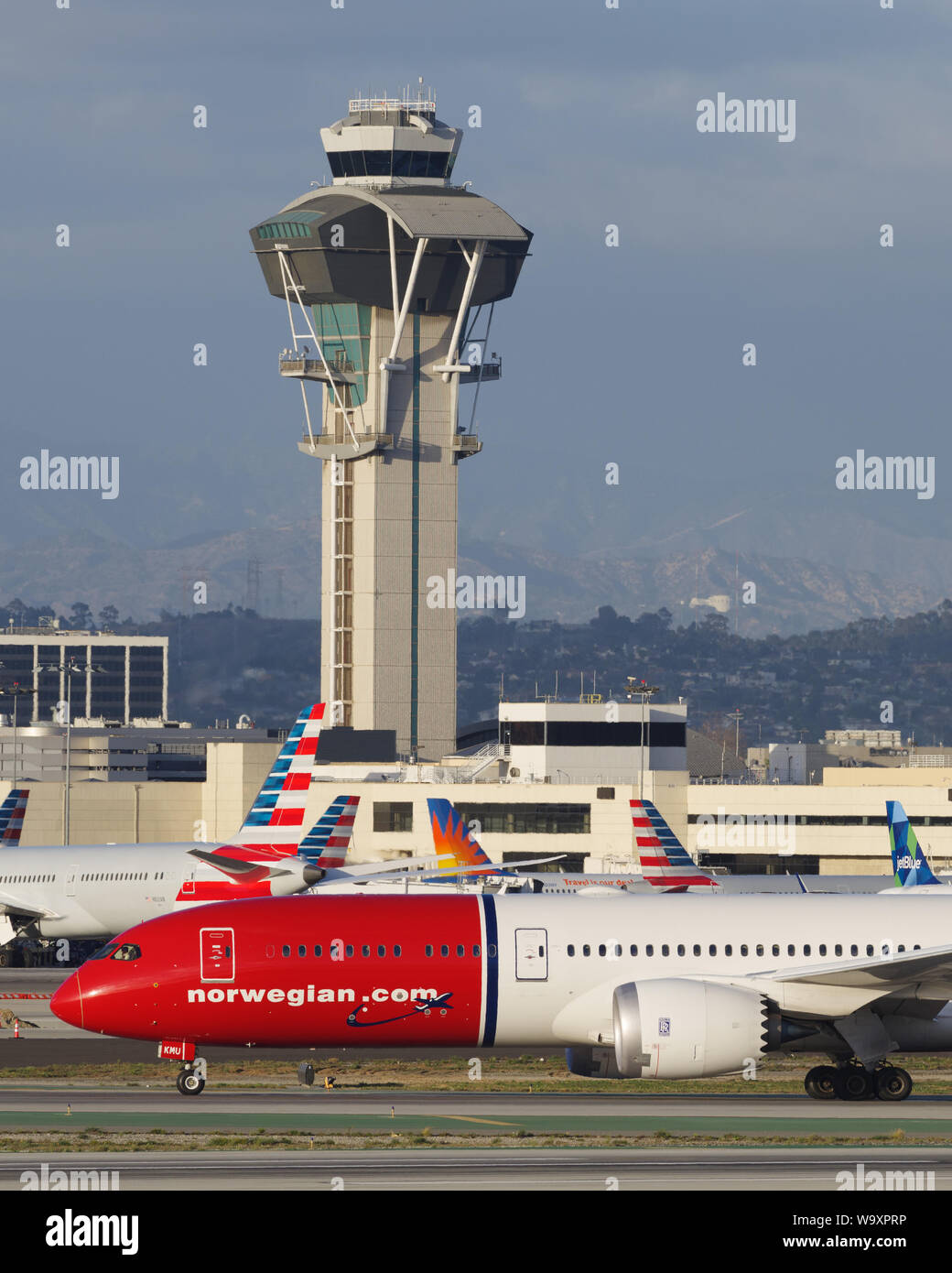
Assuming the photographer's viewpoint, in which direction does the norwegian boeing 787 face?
facing to the left of the viewer
